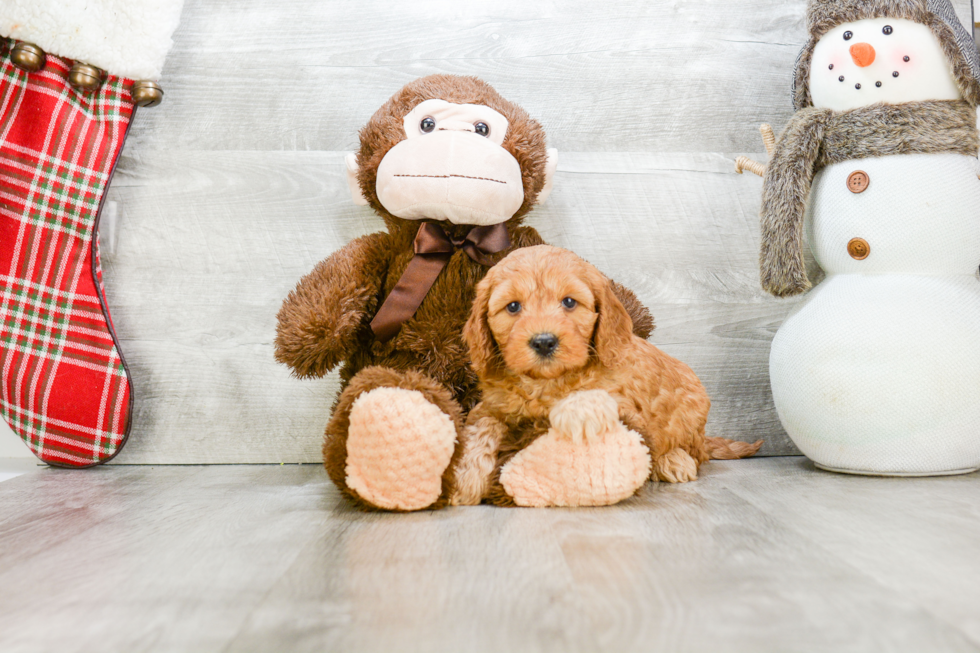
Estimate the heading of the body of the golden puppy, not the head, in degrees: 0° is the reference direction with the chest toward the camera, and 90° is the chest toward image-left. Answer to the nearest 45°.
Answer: approximately 45°

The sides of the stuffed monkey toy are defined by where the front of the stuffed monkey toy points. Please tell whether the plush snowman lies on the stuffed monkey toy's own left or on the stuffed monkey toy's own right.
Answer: on the stuffed monkey toy's own left

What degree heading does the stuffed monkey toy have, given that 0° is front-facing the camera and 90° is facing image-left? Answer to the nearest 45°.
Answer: approximately 0°

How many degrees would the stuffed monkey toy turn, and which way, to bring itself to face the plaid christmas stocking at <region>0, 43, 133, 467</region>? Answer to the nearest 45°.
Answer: approximately 90° to its right
